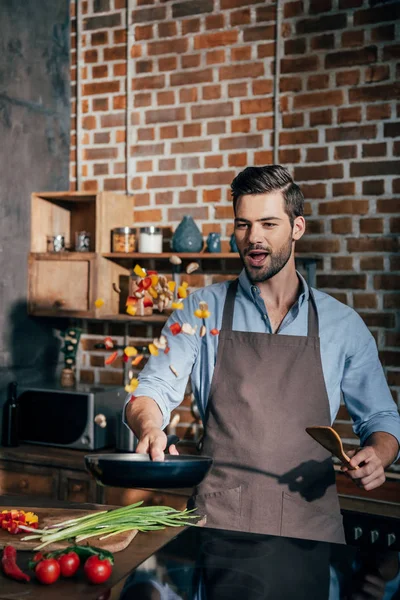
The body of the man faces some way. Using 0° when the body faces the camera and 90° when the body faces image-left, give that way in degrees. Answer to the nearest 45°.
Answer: approximately 0°

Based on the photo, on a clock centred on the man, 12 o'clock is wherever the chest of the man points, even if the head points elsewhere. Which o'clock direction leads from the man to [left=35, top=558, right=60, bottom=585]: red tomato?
The red tomato is roughly at 1 o'clock from the man.

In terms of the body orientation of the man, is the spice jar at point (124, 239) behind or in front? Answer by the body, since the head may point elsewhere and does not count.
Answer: behind

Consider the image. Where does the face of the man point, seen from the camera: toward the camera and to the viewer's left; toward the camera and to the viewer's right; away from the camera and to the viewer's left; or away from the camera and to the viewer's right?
toward the camera and to the viewer's left

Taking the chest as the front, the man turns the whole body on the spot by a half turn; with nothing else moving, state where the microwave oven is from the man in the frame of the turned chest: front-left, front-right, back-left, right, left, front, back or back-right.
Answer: front-left

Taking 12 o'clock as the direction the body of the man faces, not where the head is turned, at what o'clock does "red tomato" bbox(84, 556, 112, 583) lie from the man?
The red tomato is roughly at 1 o'clock from the man.

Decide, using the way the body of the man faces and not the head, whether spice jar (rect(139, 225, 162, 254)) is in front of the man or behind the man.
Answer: behind

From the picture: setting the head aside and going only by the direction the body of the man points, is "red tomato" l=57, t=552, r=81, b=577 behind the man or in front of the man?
in front

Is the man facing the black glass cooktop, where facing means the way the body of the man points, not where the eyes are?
yes

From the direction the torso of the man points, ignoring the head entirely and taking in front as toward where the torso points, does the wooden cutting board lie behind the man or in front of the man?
in front

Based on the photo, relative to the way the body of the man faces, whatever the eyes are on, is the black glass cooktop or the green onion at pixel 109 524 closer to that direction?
the black glass cooktop
